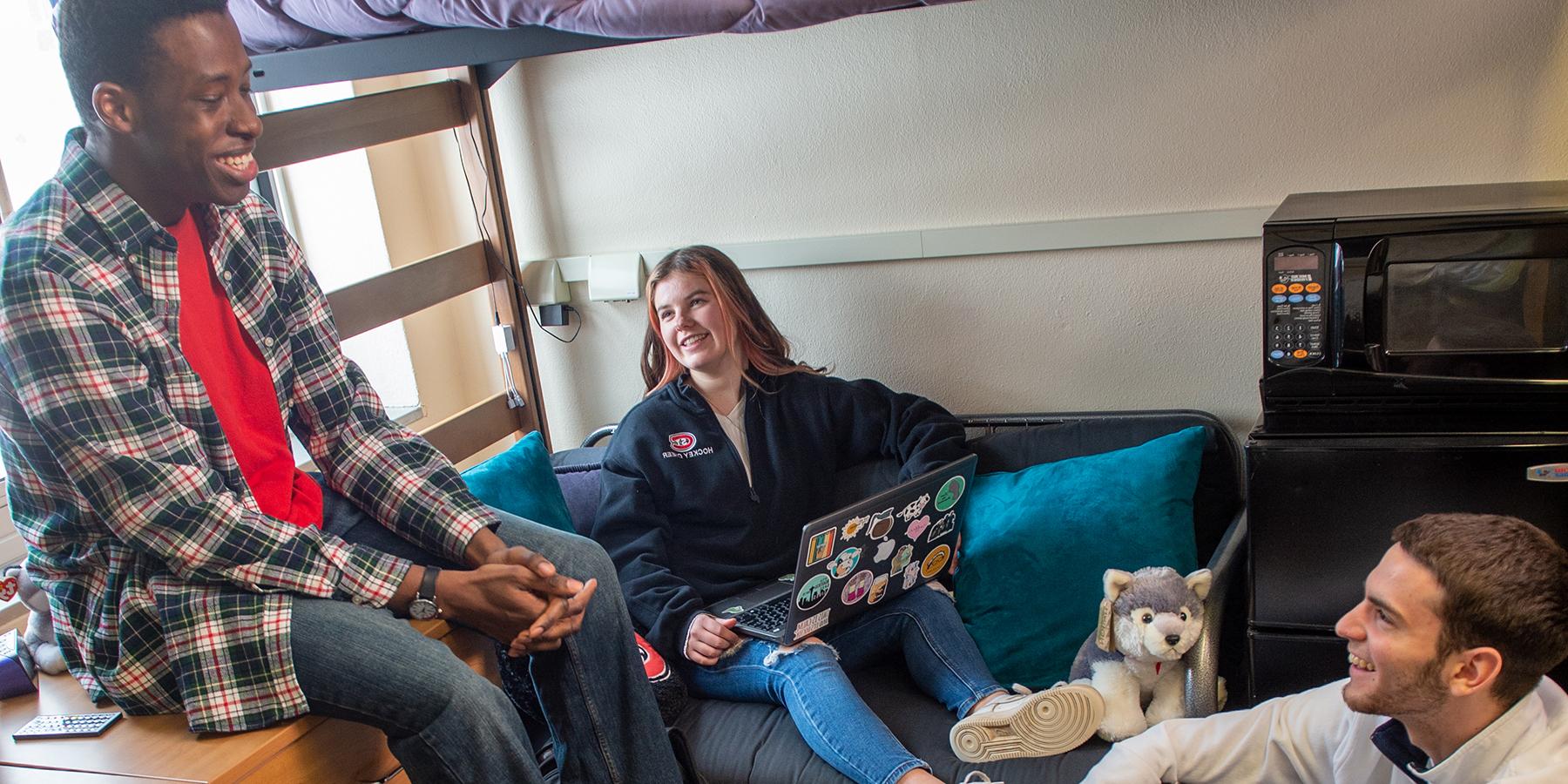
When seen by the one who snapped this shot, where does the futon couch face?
facing the viewer

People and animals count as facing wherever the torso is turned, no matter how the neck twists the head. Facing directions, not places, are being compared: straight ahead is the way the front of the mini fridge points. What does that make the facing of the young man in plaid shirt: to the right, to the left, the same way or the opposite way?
to the left

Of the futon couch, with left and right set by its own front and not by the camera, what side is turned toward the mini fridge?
left

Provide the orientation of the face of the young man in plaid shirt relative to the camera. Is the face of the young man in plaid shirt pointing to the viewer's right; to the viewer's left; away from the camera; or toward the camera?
to the viewer's right

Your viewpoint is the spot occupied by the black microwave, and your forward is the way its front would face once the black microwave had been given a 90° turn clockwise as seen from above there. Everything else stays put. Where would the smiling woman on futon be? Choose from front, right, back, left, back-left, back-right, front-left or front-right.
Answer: front

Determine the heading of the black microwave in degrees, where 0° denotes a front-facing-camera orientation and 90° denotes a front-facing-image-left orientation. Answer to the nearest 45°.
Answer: approximately 0°

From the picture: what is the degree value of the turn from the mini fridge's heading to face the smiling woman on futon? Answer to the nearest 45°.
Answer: approximately 90° to its right

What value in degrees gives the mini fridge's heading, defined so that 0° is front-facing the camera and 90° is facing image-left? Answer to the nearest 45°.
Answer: approximately 0°

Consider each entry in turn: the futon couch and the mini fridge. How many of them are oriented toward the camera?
2

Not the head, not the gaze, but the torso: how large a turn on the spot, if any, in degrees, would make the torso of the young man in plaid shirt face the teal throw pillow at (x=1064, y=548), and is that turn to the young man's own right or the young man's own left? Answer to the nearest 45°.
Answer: approximately 45° to the young man's own left

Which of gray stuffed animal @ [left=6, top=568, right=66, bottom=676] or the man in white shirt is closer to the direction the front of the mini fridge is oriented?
the man in white shirt

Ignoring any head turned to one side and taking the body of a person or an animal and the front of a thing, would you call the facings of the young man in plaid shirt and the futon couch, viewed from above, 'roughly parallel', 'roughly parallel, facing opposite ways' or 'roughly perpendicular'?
roughly perpendicular

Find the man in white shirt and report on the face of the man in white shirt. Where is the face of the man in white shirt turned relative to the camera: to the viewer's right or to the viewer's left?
to the viewer's left

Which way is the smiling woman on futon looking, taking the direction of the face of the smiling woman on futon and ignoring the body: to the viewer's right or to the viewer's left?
to the viewer's left
